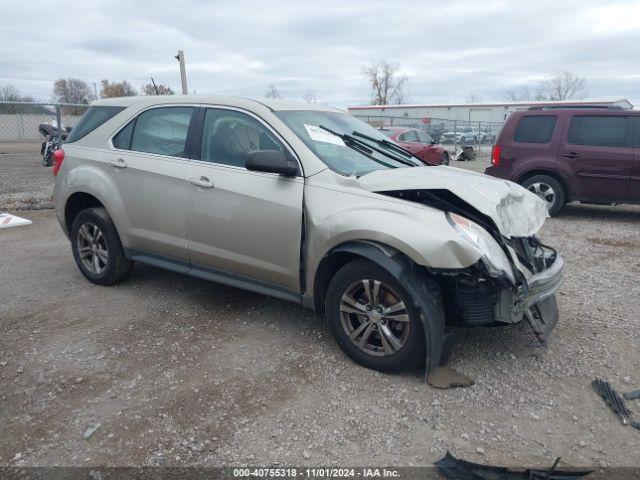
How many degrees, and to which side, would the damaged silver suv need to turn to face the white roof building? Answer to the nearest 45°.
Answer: approximately 135° to its left

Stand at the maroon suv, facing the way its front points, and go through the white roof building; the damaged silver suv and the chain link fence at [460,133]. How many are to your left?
2

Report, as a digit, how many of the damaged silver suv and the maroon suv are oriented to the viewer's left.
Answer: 0

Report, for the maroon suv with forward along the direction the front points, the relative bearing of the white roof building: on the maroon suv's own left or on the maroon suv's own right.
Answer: on the maroon suv's own left

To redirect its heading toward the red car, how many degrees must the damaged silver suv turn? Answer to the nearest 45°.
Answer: approximately 135° to its left

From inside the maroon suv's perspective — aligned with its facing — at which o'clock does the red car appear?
The red car is roughly at 8 o'clock from the maroon suv.

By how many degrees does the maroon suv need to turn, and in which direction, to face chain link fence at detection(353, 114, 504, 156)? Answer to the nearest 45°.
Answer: approximately 90° to its left

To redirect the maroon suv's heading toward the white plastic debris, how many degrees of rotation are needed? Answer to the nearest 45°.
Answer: approximately 135° to its right

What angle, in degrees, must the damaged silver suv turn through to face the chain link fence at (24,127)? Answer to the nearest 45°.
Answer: approximately 180°

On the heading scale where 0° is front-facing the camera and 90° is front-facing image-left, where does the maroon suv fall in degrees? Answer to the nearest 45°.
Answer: approximately 270°

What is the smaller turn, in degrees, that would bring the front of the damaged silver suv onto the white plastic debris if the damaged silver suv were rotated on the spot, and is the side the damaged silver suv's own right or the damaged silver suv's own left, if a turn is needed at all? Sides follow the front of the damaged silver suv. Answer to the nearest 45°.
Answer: approximately 180°

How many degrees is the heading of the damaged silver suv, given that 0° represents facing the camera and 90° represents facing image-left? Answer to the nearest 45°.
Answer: approximately 315°
